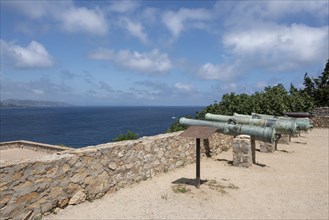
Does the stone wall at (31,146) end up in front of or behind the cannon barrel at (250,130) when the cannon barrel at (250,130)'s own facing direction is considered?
in front

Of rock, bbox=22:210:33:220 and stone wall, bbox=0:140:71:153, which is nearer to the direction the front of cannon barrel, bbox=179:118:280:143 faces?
the stone wall

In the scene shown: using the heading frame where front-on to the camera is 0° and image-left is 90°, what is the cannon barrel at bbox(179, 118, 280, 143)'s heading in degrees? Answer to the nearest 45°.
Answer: approximately 135°

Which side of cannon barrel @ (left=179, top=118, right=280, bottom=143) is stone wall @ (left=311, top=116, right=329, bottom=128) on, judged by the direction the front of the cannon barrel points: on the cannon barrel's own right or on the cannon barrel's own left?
on the cannon barrel's own right

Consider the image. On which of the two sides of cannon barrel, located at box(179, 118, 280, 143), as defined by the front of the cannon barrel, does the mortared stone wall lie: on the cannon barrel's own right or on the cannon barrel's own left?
on the cannon barrel's own left

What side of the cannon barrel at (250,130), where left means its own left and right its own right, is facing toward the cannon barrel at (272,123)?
right

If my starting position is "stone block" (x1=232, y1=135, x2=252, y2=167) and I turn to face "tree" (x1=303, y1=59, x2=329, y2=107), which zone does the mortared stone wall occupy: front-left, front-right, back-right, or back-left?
back-left

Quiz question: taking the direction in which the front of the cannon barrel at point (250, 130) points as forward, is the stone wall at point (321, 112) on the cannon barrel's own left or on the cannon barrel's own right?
on the cannon barrel's own right
